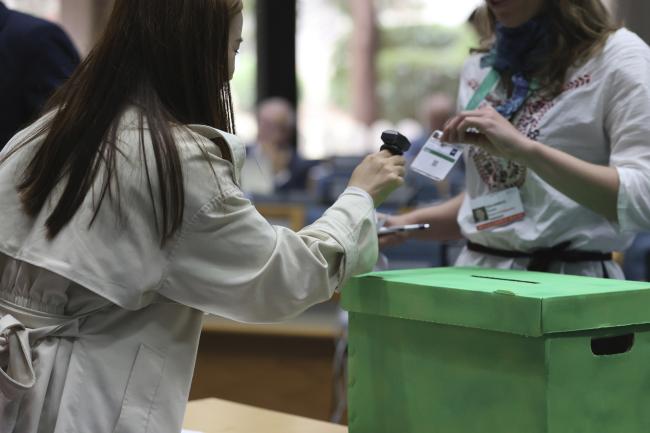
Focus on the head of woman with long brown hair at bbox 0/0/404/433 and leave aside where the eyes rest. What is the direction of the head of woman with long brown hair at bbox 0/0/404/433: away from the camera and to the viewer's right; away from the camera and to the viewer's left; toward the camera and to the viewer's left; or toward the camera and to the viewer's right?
away from the camera and to the viewer's right

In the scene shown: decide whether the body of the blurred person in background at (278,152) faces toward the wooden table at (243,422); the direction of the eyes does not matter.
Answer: yes

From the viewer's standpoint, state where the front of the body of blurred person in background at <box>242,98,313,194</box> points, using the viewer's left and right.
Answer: facing the viewer

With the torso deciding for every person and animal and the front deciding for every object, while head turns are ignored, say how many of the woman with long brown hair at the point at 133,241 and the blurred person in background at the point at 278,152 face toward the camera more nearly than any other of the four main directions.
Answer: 1

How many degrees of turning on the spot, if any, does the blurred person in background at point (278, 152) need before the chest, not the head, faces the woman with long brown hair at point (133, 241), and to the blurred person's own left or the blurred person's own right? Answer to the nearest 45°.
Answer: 0° — they already face them

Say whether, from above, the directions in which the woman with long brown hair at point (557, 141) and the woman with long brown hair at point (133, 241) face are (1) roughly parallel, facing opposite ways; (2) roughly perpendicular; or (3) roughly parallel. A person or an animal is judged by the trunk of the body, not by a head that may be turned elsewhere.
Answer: roughly parallel, facing opposite ways

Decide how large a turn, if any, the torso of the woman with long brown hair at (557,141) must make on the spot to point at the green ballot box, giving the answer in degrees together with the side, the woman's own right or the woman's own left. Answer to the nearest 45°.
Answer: approximately 45° to the woman's own left

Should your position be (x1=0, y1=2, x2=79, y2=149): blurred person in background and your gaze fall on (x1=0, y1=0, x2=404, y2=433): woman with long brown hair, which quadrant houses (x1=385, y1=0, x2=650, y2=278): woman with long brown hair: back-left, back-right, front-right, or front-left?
front-left

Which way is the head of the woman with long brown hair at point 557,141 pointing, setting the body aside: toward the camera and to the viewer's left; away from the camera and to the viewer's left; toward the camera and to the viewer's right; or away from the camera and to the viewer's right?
toward the camera and to the viewer's left

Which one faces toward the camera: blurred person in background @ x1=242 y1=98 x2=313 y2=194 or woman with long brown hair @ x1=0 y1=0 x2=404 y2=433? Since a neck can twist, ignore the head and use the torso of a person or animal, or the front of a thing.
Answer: the blurred person in background

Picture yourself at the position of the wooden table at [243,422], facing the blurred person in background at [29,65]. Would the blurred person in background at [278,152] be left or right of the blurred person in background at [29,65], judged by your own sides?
right

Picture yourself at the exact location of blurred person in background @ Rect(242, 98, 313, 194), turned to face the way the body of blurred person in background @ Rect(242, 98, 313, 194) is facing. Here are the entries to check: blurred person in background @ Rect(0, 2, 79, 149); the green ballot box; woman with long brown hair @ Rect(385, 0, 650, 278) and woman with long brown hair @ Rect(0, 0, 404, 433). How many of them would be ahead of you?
4

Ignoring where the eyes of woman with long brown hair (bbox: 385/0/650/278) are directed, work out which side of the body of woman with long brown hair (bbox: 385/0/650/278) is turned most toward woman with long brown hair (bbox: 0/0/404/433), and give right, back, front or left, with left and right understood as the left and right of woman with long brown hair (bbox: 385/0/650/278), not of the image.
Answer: front

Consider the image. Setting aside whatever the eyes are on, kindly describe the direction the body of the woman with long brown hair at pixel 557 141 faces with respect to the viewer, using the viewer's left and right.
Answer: facing the viewer and to the left of the viewer

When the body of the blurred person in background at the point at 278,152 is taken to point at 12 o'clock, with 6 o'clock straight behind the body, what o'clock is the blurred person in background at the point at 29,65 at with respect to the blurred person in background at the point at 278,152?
the blurred person in background at the point at 29,65 is roughly at 12 o'clock from the blurred person in background at the point at 278,152.

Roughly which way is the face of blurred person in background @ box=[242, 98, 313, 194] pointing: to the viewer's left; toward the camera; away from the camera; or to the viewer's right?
toward the camera
